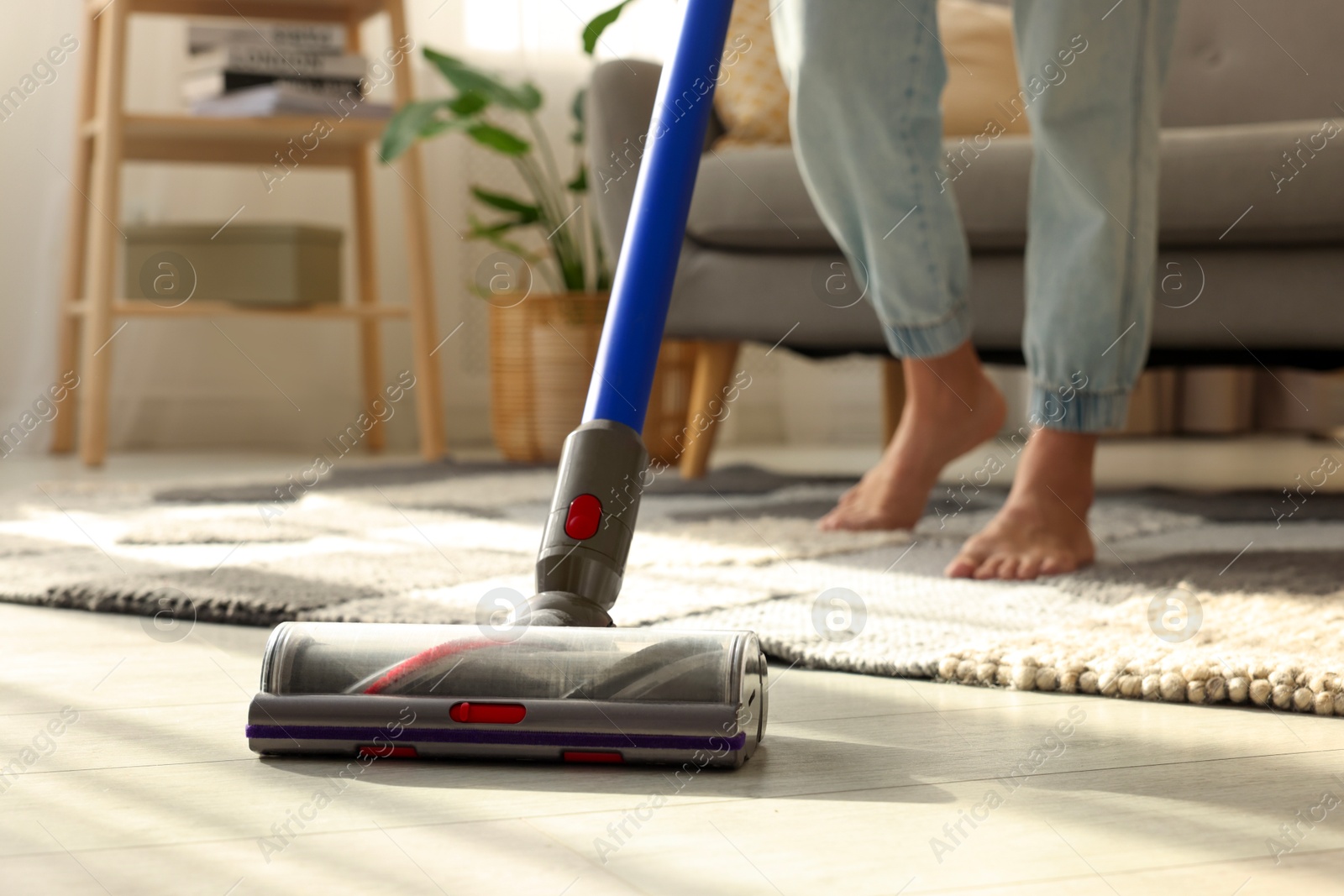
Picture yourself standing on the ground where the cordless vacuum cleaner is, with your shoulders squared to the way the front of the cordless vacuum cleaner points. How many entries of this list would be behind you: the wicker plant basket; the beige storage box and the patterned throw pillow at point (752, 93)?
3

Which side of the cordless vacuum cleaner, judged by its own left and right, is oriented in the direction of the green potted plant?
back

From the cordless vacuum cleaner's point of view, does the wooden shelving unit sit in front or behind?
behind

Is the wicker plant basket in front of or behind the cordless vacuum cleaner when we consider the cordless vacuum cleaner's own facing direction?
behind

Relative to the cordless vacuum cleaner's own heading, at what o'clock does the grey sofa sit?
The grey sofa is roughly at 7 o'clock from the cordless vacuum cleaner.

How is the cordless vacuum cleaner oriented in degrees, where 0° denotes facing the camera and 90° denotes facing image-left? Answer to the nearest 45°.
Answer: approximately 0°

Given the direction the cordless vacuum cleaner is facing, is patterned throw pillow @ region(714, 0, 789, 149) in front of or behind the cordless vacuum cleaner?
behind
